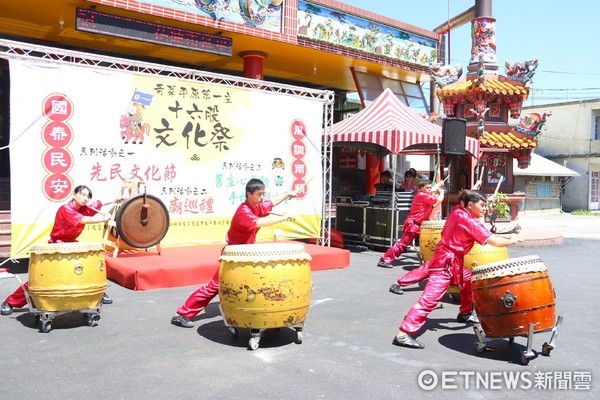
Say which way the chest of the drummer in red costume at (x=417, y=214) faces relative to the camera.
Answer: to the viewer's right

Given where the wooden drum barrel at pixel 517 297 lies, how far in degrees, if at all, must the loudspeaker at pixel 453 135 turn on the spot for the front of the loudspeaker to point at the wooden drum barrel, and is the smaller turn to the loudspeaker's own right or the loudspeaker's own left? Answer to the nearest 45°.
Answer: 0° — it already faces it

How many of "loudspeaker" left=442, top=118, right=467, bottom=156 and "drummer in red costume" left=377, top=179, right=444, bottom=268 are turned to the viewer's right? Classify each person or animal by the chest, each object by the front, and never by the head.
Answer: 1

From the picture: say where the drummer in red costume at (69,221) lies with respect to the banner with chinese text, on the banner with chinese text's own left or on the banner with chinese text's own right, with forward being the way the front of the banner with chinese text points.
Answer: on the banner with chinese text's own right

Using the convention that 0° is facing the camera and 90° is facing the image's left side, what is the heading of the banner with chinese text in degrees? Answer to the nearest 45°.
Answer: approximately 315°

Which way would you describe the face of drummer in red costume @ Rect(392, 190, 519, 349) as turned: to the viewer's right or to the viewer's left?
to the viewer's right

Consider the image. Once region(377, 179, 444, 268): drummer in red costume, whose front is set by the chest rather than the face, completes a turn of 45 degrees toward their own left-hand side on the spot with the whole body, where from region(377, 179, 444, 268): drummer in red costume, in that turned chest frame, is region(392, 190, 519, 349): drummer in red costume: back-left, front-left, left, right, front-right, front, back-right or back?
back-right

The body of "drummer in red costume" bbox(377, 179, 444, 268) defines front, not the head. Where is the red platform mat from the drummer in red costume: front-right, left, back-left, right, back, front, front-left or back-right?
back-right

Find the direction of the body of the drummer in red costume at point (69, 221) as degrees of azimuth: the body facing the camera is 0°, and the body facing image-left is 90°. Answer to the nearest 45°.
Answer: approximately 315°

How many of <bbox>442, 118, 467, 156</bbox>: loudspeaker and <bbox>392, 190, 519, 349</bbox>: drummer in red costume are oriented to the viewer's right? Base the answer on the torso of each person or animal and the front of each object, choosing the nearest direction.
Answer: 1

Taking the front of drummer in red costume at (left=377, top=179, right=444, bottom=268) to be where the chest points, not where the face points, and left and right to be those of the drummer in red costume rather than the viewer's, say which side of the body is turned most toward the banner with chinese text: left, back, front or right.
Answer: back

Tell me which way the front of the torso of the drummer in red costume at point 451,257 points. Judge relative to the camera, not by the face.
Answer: to the viewer's right

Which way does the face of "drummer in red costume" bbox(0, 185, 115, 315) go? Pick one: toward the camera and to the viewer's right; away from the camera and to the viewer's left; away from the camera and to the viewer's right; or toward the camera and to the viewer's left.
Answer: toward the camera and to the viewer's right

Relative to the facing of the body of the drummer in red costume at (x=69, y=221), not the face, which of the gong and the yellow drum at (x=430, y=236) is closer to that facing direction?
the yellow drum
